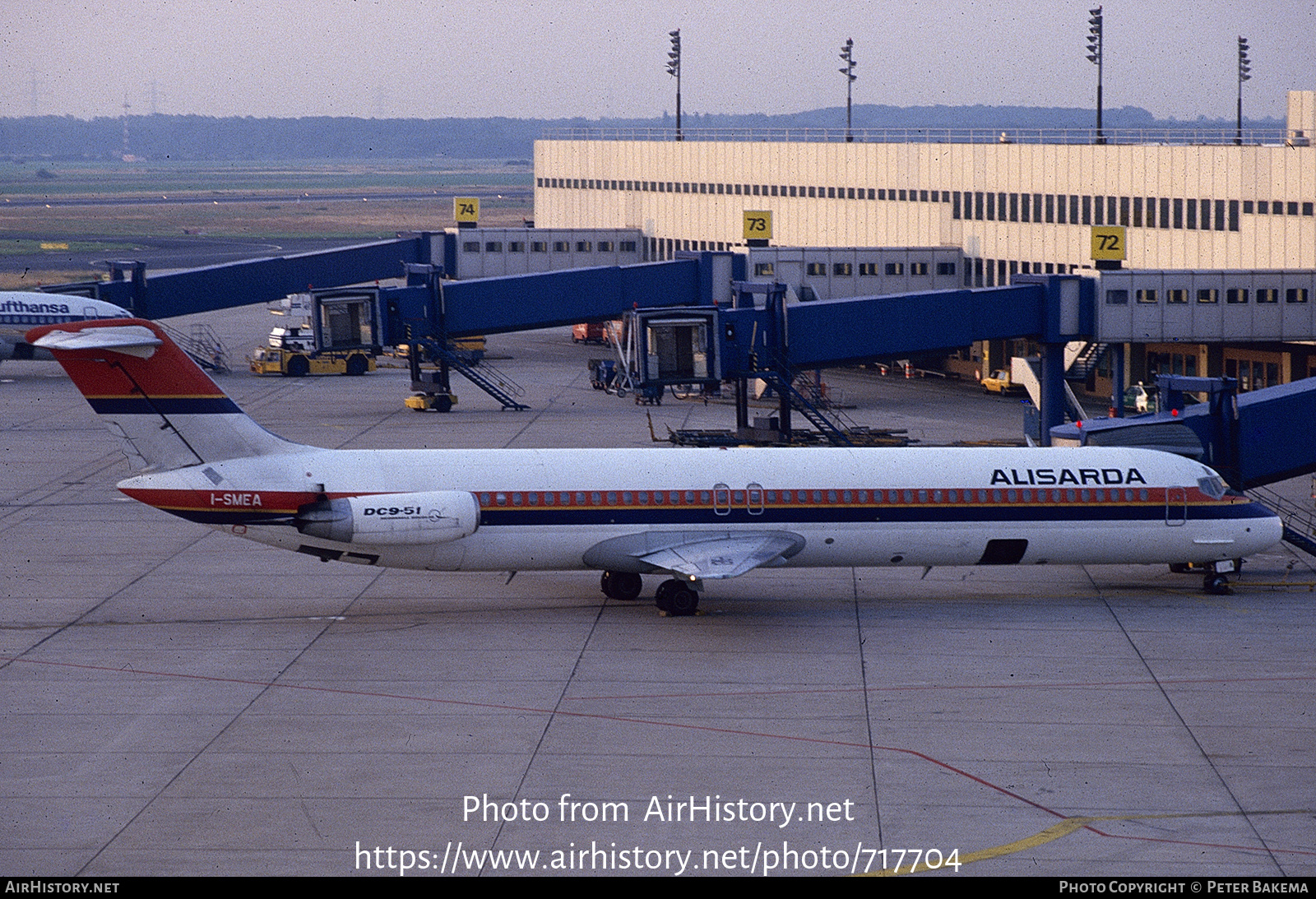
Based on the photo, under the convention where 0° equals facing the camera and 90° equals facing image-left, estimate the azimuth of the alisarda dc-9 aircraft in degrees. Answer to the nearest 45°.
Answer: approximately 270°
